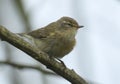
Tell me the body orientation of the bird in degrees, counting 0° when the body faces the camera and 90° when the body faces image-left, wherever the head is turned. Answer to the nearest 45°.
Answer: approximately 270°
